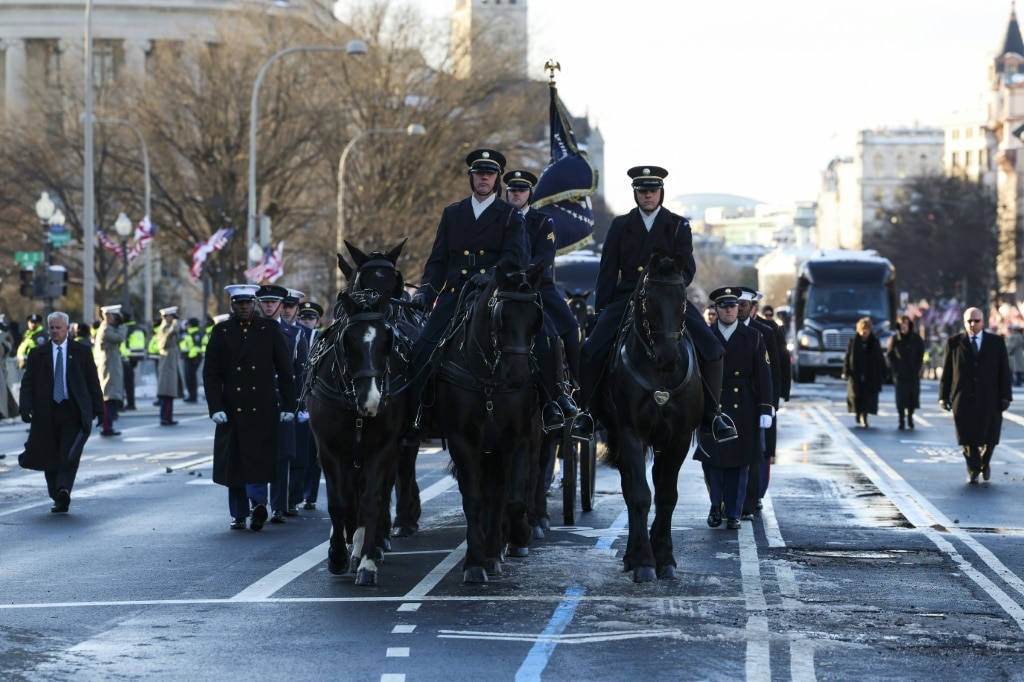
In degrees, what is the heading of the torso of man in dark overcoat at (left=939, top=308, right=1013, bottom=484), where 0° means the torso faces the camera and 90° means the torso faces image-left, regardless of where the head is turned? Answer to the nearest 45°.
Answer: approximately 0°

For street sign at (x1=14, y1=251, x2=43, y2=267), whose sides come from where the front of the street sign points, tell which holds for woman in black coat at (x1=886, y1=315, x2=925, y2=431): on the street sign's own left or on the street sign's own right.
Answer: on the street sign's own left

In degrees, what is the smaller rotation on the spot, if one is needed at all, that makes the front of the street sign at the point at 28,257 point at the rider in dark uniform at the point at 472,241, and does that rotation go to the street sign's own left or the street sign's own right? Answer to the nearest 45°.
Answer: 0° — it already faces them

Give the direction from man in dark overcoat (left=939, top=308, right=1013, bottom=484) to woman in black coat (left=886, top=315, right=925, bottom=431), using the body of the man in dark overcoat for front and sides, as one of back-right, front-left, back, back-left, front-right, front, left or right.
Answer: back

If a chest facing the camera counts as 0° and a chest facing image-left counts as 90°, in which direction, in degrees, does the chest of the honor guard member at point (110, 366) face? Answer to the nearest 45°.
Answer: approximately 315°

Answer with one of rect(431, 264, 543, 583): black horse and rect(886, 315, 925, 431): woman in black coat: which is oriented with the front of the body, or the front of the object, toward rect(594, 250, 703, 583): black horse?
the woman in black coat

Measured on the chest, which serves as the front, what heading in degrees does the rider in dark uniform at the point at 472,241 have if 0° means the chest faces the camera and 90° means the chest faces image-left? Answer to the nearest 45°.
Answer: approximately 0°
